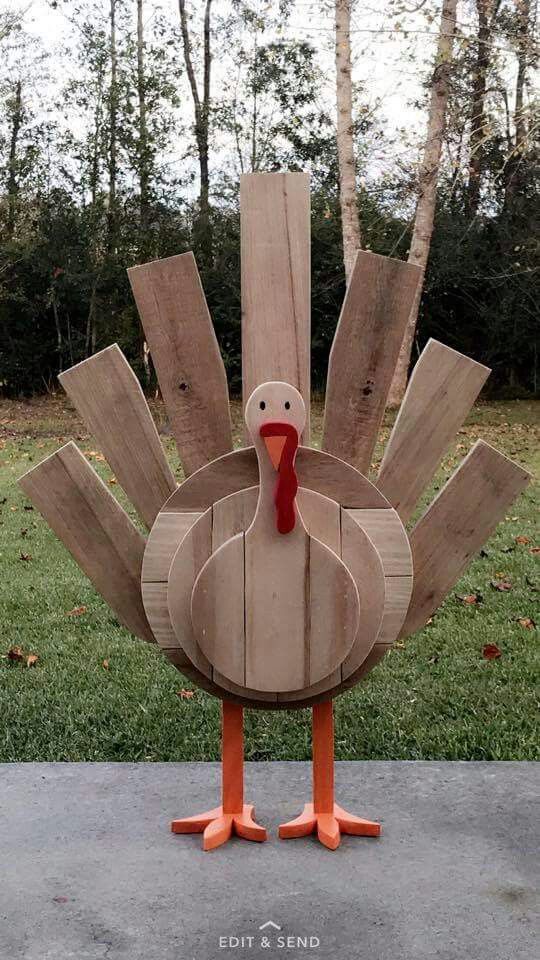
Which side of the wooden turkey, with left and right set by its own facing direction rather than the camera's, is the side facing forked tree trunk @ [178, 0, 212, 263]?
back

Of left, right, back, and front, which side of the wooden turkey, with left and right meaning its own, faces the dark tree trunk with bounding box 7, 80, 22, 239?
back

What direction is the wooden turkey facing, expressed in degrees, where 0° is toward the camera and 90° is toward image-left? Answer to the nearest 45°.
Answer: approximately 0°

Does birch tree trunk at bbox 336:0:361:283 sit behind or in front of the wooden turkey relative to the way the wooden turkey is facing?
behind

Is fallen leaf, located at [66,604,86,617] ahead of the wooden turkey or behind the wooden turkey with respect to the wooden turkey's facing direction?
behind

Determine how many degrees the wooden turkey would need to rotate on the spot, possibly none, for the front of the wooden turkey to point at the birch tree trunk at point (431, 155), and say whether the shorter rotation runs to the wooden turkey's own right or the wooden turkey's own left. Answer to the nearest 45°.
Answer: approximately 180°

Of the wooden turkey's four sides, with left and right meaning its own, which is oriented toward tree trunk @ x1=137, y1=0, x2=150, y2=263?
back
